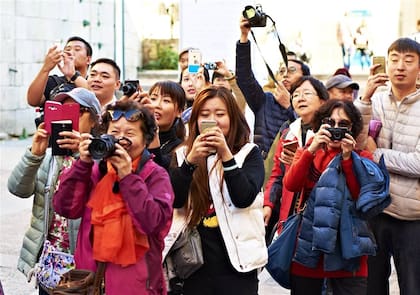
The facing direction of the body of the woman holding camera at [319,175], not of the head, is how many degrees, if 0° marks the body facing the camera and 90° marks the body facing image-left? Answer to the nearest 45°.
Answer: approximately 0°

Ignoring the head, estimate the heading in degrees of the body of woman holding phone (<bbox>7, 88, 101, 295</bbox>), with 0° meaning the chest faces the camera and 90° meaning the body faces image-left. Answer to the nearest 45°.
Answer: approximately 45°

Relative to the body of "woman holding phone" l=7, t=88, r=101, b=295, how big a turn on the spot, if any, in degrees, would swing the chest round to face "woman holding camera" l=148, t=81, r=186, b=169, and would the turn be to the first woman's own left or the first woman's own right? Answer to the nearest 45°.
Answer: approximately 180°

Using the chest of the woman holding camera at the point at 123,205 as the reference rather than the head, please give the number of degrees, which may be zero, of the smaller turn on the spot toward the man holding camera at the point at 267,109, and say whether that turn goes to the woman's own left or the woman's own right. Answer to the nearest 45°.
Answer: approximately 180°

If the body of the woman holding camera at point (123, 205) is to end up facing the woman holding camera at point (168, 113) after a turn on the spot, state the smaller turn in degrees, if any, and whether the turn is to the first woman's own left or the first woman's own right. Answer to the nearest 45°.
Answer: approximately 135° to the first woman's own right

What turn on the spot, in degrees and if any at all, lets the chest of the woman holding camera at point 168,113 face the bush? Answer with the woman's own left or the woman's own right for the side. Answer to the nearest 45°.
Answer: approximately 135° to the woman's own right

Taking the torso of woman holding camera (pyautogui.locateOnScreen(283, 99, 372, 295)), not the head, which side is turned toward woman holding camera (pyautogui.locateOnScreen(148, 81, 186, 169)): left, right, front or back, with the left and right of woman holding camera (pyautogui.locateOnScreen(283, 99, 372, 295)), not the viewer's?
right

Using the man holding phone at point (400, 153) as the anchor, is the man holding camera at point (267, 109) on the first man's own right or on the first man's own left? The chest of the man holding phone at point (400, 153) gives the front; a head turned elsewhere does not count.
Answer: on the first man's own right
